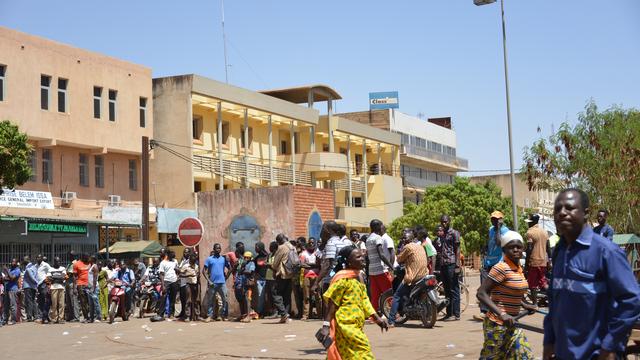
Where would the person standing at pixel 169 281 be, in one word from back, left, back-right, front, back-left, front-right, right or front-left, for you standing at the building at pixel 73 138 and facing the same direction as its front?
front-right

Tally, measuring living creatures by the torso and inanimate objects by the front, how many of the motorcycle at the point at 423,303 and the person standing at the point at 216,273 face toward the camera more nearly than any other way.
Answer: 1

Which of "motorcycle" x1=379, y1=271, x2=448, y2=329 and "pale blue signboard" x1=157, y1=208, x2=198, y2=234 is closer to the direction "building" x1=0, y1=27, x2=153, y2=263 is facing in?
the motorcycle

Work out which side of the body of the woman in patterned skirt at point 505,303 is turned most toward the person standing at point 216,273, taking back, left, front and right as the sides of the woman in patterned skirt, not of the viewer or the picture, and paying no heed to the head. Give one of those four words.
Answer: back

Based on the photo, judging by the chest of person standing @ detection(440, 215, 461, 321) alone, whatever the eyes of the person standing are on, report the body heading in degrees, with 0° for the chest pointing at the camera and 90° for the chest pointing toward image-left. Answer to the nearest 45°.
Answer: approximately 45°

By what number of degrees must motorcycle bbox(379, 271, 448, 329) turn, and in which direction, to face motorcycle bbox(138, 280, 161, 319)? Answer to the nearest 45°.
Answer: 0° — it already faces it

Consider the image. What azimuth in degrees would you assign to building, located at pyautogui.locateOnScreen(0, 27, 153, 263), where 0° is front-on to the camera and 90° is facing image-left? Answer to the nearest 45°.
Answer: approximately 315°

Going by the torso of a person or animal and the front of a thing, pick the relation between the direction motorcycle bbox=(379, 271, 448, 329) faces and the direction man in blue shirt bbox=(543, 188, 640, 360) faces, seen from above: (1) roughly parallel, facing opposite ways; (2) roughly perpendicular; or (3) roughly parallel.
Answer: roughly perpendicular

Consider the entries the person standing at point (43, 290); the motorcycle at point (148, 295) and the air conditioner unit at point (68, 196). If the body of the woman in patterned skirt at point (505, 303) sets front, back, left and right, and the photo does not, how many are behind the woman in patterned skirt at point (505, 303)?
3

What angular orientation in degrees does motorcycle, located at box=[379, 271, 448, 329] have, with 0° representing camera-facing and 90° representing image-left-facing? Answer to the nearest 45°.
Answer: approximately 135°

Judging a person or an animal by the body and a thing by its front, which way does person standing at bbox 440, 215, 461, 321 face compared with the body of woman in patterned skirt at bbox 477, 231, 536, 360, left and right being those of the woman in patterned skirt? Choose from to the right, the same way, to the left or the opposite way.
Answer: to the right

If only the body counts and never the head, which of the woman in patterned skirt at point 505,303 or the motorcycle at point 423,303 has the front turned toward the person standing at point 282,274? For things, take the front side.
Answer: the motorcycle

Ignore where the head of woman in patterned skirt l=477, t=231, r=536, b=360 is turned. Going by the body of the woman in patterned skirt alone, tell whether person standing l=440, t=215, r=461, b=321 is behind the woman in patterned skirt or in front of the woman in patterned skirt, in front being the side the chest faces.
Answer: behind

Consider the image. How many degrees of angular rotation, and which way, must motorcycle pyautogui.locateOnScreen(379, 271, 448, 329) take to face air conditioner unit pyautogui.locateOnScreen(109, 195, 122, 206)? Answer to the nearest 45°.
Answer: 0° — it already faces it
